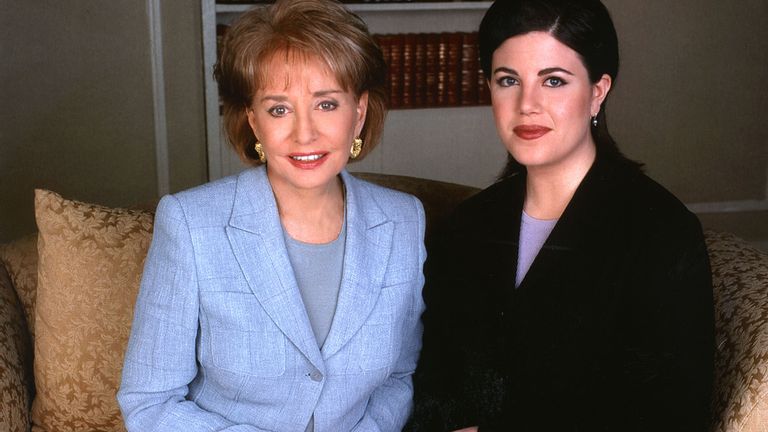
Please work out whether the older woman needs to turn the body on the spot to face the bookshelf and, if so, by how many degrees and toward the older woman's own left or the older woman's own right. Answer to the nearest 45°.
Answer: approximately 180°

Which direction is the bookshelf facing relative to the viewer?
toward the camera

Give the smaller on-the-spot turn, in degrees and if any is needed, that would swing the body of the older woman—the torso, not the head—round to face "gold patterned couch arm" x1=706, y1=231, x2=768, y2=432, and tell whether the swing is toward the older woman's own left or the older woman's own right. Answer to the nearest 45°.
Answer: approximately 90° to the older woman's own left

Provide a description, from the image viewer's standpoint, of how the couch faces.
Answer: facing the viewer

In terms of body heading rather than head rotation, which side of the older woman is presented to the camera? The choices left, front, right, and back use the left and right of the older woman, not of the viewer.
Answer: front

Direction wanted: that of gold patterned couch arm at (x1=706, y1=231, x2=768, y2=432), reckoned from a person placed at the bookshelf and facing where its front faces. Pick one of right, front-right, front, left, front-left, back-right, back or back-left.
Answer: front

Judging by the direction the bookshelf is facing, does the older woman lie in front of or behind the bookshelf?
in front
